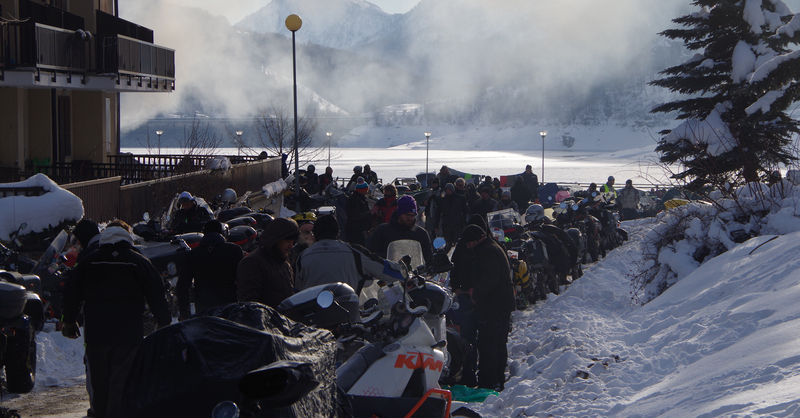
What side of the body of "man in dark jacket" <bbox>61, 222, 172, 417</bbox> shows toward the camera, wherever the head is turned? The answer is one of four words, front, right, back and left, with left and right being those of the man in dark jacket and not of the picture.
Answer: back

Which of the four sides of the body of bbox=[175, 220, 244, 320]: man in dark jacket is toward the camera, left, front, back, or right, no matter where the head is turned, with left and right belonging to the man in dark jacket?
back

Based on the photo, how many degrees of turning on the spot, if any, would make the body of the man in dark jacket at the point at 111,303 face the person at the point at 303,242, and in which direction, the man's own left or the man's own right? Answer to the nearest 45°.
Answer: approximately 45° to the man's own right

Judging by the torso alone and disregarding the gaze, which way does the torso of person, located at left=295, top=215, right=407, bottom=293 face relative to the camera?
away from the camera

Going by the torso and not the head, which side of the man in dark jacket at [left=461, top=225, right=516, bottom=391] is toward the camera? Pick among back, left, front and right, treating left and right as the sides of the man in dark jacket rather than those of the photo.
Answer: left

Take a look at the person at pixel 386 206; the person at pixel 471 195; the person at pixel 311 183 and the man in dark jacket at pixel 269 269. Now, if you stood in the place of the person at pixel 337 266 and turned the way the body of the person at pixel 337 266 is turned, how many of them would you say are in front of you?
3

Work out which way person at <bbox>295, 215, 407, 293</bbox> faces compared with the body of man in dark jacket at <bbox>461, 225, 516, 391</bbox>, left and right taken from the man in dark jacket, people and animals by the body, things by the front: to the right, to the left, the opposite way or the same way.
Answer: to the right

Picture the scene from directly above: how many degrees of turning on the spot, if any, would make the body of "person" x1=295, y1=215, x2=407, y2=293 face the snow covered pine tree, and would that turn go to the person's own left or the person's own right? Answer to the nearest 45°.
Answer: approximately 45° to the person's own right

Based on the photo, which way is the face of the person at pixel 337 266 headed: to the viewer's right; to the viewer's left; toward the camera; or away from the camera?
away from the camera

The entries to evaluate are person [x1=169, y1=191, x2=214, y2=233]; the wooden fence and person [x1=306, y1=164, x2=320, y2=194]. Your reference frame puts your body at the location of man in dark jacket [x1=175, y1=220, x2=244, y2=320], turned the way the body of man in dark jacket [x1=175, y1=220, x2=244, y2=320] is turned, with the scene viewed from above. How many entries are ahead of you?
3

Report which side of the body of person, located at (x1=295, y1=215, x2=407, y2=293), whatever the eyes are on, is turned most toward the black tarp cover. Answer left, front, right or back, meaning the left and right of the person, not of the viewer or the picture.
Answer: back
